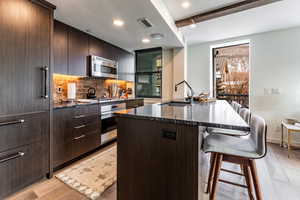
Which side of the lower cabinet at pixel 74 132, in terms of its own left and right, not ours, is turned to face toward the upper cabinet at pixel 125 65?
left

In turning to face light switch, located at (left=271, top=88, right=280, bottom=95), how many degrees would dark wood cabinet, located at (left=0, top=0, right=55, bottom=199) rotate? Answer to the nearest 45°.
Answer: approximately 45° to its left

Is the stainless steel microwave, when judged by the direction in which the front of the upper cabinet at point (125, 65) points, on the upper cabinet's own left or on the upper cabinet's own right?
on the upper cabinet's own right

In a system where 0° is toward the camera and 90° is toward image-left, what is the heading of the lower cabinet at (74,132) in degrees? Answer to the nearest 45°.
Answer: approximately 315°

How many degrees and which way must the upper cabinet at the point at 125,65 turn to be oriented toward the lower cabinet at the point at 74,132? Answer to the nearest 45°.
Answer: approximately 90° to its right

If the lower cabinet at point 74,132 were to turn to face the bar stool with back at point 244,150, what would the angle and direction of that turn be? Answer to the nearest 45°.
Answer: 0° — it already faces it

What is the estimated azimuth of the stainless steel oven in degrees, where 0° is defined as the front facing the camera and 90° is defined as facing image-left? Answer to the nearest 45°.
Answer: approximately 315°
